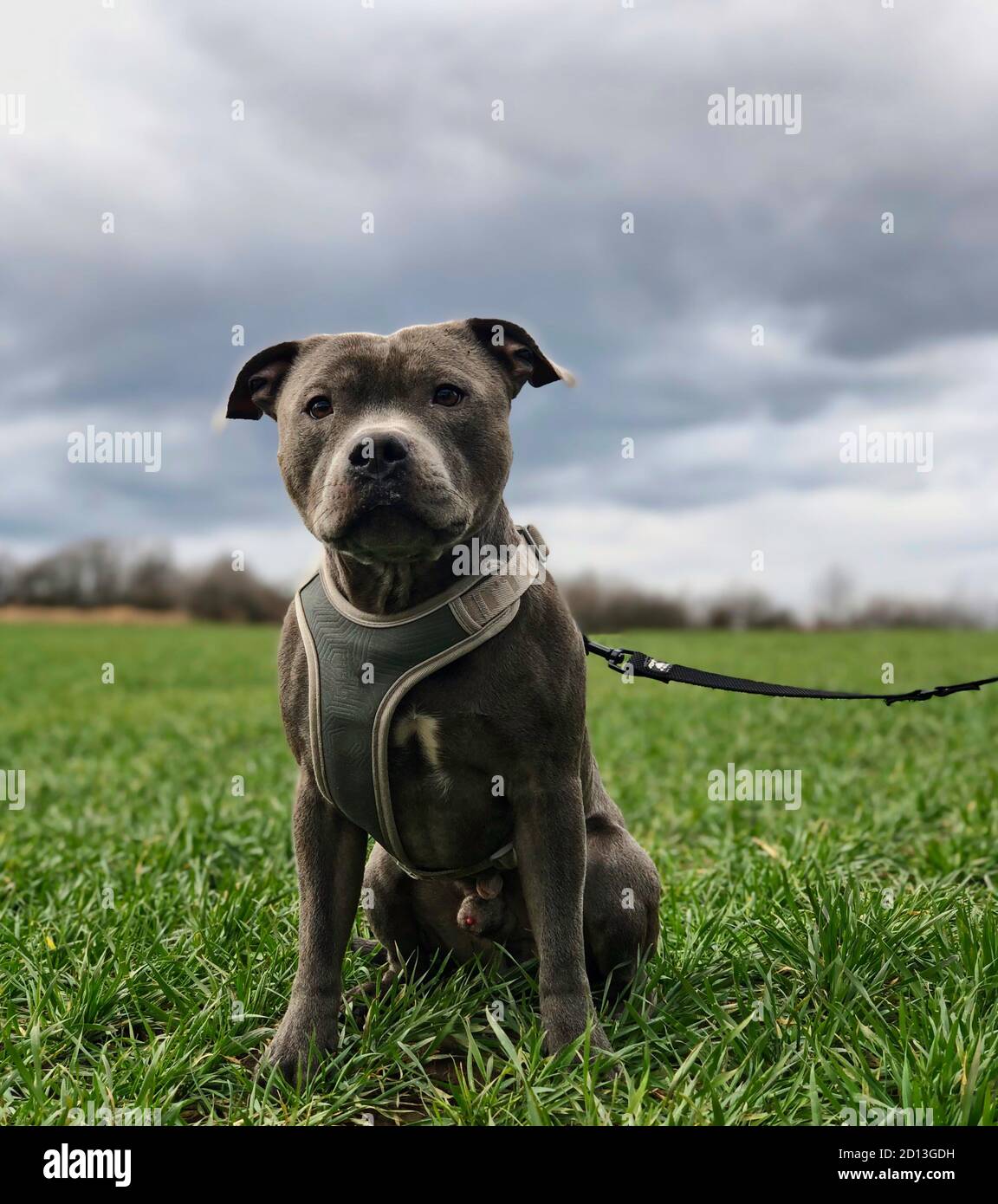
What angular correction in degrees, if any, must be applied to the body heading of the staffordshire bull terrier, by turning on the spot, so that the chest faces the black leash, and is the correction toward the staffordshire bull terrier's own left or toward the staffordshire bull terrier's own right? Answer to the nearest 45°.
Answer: approximately 135° to the staffordshire bull terrier's own left

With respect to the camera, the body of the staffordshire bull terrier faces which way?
toward the camera
